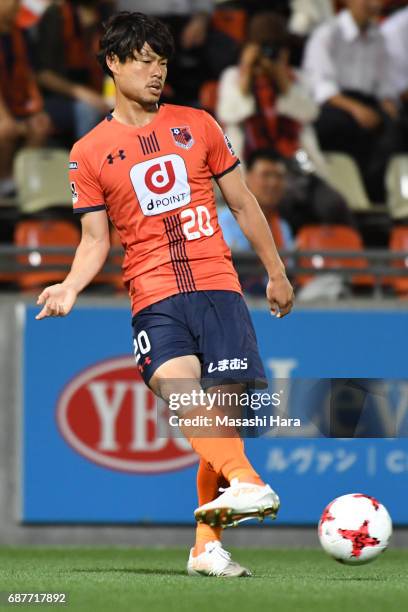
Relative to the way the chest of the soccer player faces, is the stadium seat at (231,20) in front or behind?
behind

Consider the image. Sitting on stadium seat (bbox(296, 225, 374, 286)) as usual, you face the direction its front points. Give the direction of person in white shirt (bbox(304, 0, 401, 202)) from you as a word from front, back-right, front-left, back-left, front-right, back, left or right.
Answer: back

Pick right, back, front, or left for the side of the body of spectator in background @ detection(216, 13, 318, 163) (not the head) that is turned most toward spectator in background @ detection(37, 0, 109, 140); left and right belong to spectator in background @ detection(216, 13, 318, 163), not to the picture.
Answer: right

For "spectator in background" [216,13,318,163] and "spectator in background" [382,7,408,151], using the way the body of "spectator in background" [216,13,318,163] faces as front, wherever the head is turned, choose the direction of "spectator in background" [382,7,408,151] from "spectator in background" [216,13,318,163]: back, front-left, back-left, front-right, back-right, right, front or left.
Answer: back-left

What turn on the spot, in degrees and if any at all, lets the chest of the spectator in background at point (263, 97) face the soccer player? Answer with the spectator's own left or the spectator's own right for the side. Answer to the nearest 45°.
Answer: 0° — they already face them

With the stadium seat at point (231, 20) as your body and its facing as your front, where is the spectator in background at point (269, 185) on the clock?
The spectator in background is roughly at 12 o'clock from the stadium seat.

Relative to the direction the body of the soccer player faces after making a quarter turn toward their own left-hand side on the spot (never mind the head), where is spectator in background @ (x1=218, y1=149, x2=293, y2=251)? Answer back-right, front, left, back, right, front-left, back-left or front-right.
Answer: left

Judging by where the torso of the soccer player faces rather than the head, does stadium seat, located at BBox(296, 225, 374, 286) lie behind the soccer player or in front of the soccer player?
behind

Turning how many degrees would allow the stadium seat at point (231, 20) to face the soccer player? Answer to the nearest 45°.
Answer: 0° — it already faces them

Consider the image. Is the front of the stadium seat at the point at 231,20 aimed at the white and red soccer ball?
yes

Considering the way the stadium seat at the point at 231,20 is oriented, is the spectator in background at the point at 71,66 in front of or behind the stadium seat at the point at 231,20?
in front

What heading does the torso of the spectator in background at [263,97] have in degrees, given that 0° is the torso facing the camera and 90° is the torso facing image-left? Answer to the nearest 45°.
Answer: approximately 0°

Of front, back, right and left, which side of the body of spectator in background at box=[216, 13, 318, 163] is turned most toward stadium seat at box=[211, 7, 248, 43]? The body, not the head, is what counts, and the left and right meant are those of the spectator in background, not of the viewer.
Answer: back
